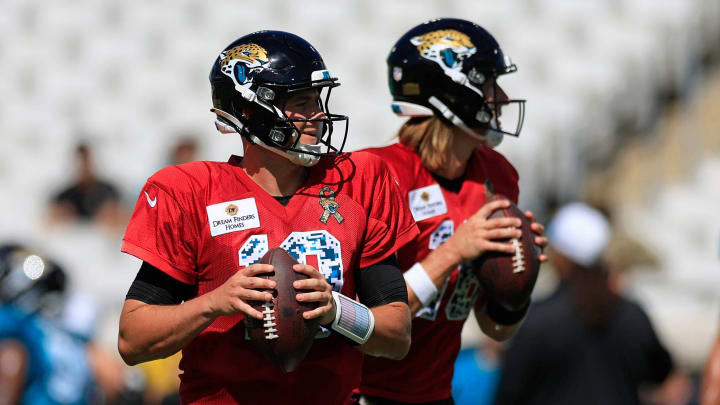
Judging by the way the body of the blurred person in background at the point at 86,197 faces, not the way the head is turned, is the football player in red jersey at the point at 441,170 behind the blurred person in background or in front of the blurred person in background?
in front

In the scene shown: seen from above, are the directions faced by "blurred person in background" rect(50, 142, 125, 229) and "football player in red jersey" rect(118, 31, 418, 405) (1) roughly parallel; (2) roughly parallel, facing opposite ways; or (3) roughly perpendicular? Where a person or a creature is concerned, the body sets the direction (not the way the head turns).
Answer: roughly parallel

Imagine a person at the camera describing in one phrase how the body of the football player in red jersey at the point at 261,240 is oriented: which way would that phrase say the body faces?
toward the camera

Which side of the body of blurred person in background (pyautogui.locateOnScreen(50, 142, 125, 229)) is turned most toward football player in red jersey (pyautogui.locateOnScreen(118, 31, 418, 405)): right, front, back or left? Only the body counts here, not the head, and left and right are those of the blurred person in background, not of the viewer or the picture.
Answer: front

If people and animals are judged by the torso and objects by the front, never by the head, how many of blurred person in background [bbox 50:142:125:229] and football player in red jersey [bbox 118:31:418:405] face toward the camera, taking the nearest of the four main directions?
2

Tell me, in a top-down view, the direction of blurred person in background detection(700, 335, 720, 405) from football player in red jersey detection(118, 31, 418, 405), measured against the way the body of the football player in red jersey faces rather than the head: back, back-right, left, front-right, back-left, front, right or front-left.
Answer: left

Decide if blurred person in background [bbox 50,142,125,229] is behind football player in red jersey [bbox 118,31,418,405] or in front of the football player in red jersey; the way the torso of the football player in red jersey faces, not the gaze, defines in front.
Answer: behind

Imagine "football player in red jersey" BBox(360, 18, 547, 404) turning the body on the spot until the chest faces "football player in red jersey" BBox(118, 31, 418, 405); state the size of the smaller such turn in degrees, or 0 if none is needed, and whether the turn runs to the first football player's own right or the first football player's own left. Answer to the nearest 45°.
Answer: approximately 90° to the first football player's own right

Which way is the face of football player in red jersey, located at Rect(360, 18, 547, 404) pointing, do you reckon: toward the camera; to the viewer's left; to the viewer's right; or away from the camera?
to the viewer's right

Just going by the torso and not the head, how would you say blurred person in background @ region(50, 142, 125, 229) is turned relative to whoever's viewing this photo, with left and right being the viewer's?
facing the viewer

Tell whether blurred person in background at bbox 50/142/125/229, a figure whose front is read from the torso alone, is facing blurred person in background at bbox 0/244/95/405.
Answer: yes

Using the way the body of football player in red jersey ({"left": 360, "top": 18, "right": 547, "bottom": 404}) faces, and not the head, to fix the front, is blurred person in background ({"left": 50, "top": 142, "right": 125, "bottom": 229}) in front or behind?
behind

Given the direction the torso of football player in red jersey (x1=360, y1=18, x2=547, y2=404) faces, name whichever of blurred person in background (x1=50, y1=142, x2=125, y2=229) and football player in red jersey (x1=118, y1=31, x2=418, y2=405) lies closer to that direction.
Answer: the football player in red jersey
